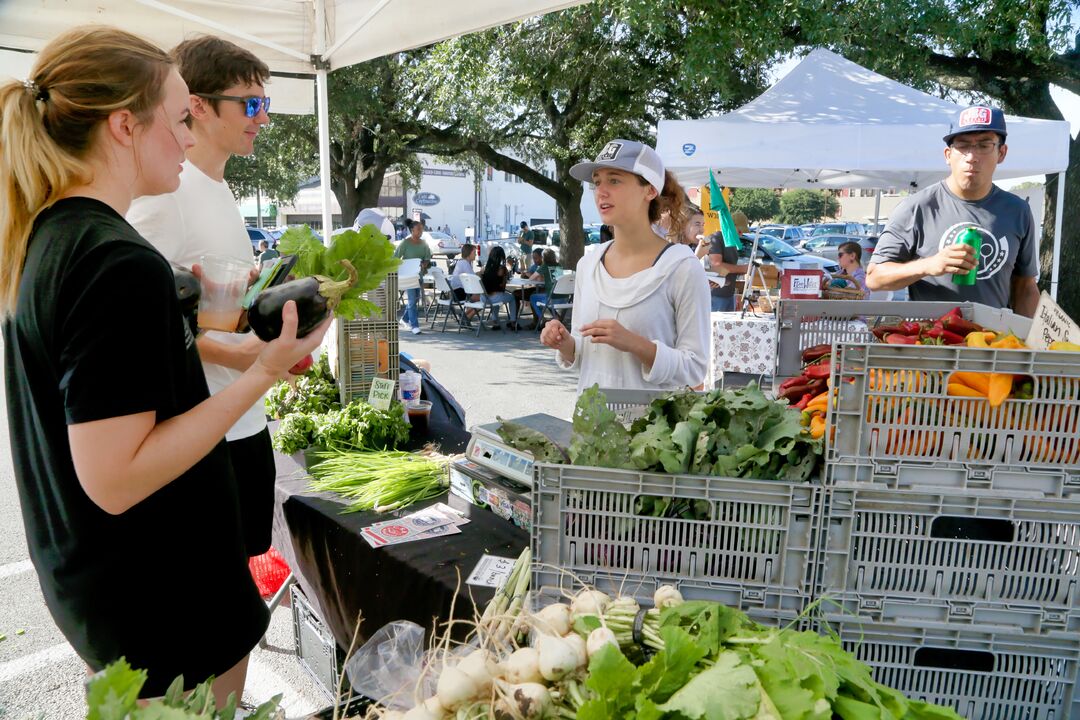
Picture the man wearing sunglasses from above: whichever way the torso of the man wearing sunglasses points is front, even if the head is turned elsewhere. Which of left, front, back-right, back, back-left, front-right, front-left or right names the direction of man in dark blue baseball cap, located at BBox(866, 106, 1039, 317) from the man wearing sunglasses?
front-left

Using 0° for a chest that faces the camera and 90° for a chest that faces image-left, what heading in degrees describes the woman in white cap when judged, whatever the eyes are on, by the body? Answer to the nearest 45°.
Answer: approximately 45°

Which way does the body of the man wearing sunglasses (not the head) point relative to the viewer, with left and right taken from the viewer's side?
facing the viewer and to the right of the viewer

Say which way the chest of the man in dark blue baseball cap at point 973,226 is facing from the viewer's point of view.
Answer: toward the camera

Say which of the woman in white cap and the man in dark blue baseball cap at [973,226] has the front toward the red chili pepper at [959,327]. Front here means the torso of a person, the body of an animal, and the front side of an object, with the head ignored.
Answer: the man in dark blue baseball cap

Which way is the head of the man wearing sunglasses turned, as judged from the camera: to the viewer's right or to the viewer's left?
to the viewer's right

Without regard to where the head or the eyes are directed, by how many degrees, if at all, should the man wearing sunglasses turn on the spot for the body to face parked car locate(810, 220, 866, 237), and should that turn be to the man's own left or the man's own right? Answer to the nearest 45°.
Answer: approximately 90° to the man's own left

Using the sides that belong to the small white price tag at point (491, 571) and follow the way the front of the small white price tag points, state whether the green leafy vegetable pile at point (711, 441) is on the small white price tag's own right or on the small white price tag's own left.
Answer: on the small white price tag's own left

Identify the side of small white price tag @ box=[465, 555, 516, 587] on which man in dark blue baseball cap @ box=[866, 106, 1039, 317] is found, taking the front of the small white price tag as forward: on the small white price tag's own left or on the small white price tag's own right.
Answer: on the small white price tag's own left

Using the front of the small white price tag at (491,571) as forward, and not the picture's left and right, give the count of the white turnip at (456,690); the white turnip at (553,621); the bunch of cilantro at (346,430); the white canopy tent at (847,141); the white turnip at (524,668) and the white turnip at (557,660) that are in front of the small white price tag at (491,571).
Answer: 4

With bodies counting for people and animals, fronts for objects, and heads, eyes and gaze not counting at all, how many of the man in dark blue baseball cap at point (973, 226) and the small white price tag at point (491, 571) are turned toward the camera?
2

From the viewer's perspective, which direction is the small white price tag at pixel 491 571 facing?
toward the camera

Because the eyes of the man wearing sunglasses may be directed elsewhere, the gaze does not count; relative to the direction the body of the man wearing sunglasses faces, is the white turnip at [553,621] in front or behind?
in front

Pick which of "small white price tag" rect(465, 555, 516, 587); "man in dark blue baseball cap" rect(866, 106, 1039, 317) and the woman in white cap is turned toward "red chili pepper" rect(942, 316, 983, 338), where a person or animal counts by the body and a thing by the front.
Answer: the man in dark blue baseball cap

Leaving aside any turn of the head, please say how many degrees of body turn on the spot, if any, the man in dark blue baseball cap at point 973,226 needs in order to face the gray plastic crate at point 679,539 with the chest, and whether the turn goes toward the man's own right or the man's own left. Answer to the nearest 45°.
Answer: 0° — they already face it
